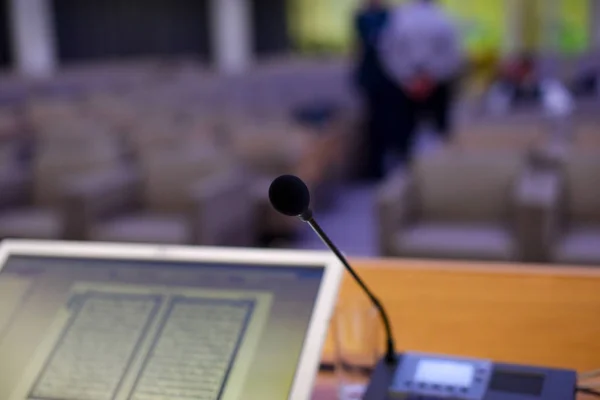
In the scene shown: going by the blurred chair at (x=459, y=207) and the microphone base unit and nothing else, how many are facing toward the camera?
2

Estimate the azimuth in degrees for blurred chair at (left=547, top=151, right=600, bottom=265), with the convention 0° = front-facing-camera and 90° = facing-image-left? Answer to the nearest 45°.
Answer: approximately 0°

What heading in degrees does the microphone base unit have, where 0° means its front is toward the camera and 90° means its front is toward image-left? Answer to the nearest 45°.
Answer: approximately 0°
